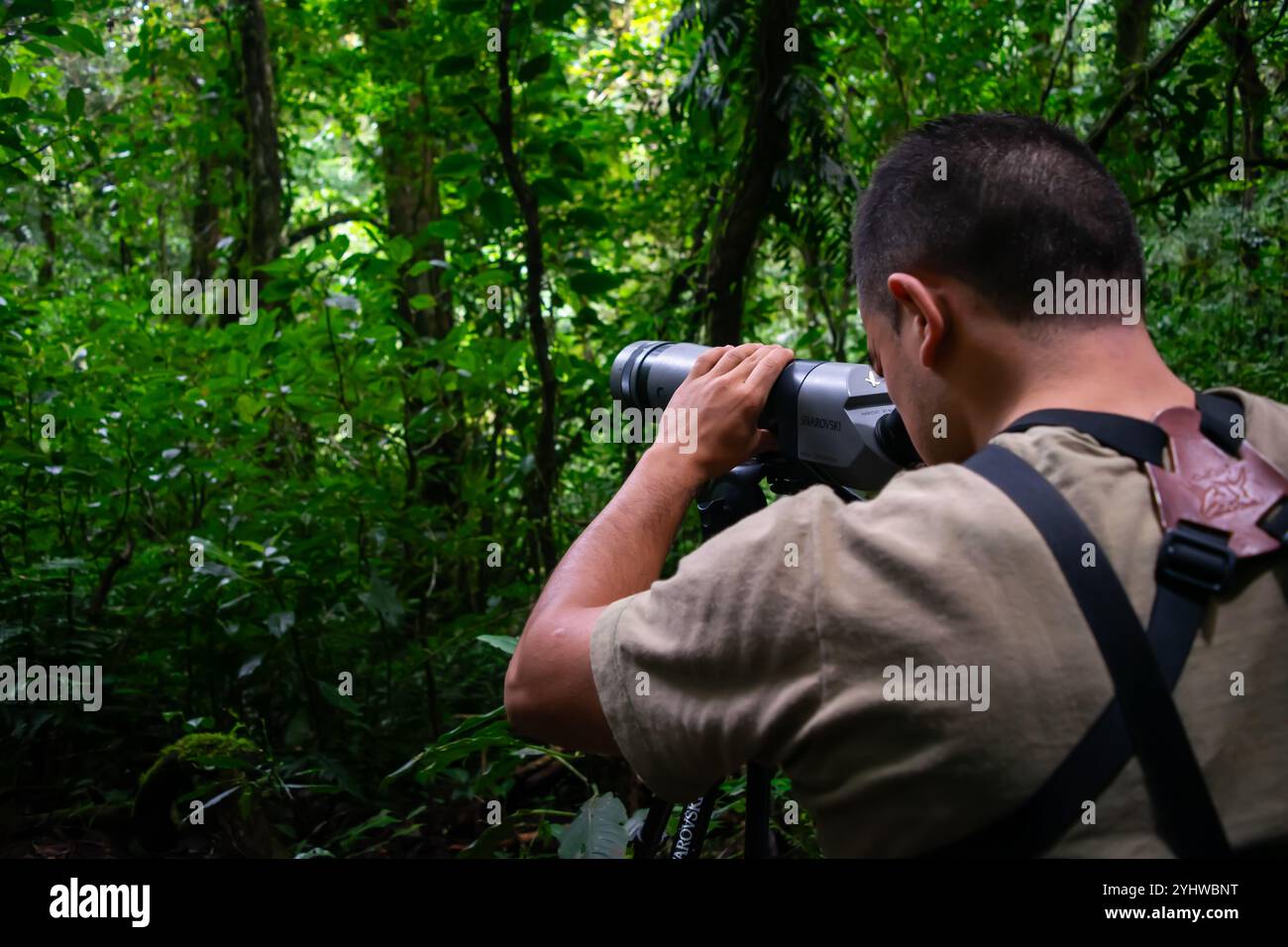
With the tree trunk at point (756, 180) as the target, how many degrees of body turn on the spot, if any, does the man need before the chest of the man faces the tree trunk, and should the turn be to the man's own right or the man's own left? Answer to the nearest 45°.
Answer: approximately 45° to the man's own right

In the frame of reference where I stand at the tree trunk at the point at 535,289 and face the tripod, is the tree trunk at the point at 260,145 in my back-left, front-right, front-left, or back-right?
back-right

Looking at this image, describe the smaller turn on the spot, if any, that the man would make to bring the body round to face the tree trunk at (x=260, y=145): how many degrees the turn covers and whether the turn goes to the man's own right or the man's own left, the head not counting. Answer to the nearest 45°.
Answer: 0° — they already face it

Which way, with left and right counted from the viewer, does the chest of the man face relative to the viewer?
facing away from the viewer and to the left of the viewer

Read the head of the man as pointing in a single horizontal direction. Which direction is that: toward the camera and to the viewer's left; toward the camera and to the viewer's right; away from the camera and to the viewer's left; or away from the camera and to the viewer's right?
away from the camera and to the viewer's left

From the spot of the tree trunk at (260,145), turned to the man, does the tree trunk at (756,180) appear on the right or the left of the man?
left
